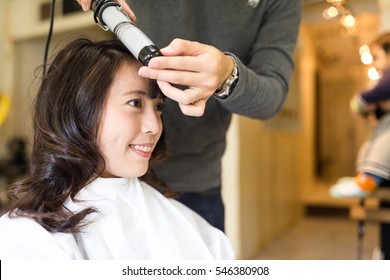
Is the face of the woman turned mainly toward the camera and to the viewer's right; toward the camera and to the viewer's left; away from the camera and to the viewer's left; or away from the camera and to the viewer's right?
toward the camera and to the viewer's right

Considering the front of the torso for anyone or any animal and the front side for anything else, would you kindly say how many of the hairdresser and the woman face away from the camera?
0

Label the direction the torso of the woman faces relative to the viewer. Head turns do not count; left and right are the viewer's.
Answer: facing the viewer and to the right of the viewer

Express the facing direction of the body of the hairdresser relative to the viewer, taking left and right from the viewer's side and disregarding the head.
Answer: facing the viewer and to the left of the viewer
